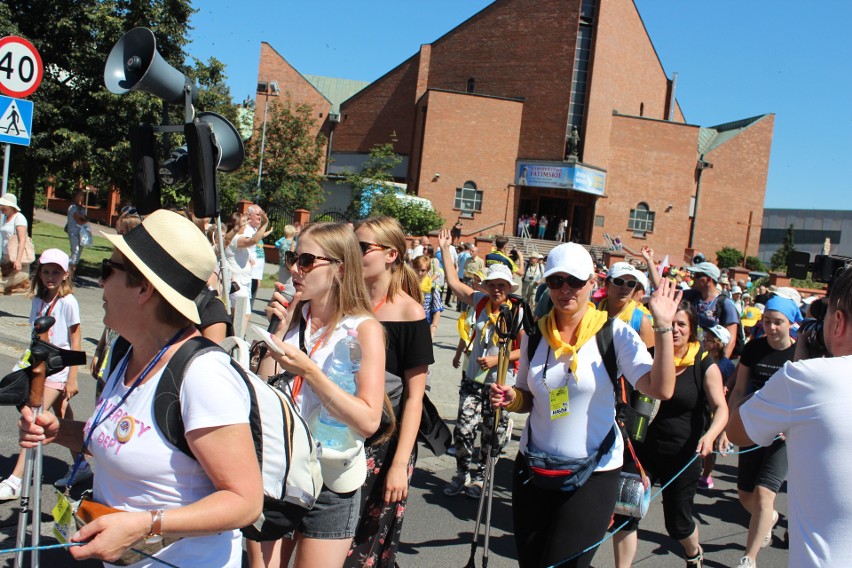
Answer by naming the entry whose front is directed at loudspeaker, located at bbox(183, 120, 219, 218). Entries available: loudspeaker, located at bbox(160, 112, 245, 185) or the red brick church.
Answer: the red brick church

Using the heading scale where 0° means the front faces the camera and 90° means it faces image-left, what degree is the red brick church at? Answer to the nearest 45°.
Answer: approximately 0°

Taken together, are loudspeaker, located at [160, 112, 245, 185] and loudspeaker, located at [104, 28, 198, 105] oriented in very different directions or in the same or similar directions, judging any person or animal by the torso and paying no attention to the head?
very different directions

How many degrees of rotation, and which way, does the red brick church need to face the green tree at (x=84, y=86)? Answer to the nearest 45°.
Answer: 0° — it already faces it

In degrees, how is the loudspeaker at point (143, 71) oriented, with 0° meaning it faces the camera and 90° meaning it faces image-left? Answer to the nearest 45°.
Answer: approximately 45°

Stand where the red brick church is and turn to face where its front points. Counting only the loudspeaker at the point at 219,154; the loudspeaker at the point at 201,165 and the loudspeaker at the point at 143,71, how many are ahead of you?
3

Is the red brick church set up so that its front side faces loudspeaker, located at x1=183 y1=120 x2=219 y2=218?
yes

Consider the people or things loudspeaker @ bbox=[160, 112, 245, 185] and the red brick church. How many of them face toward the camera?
1
